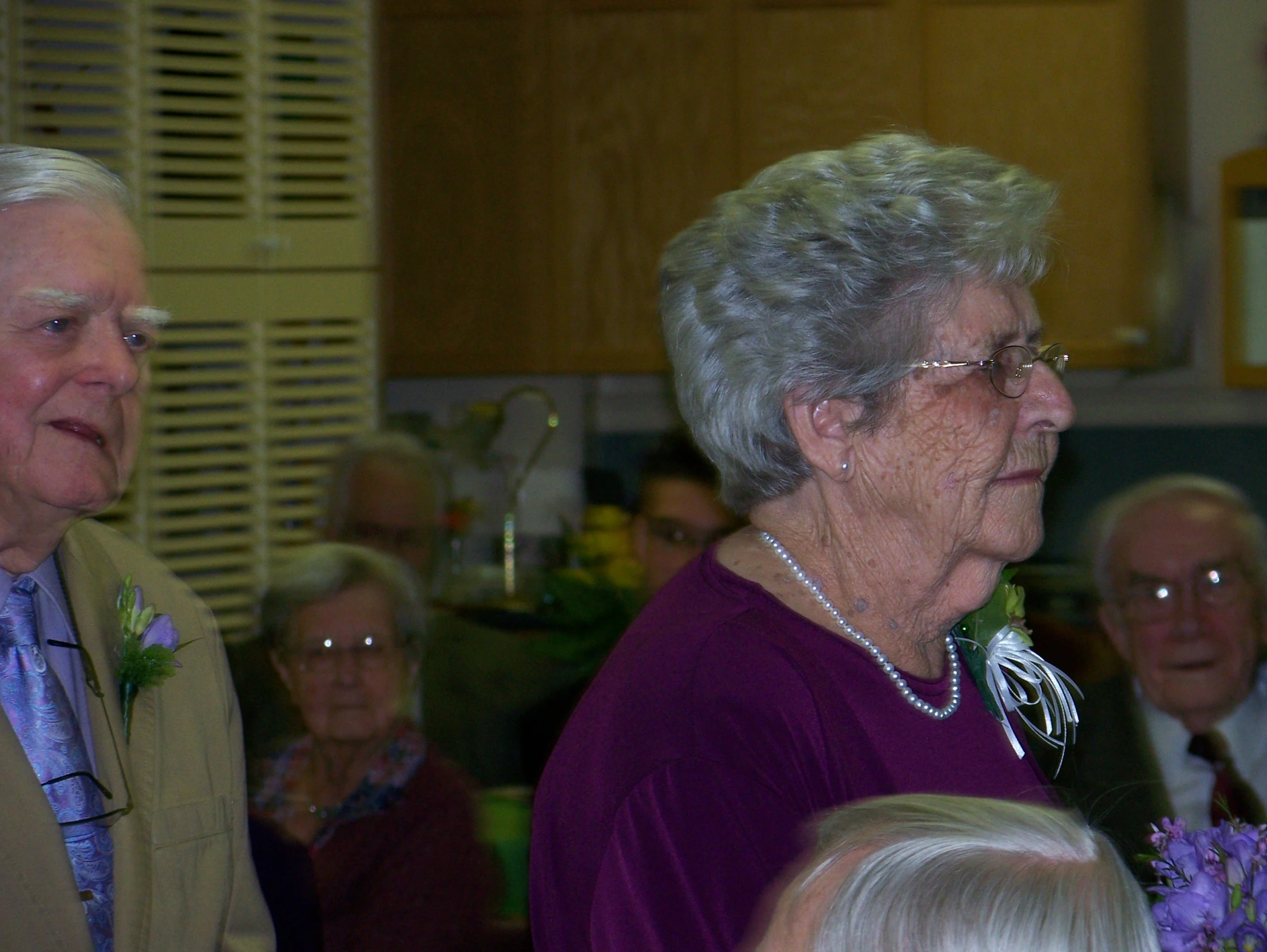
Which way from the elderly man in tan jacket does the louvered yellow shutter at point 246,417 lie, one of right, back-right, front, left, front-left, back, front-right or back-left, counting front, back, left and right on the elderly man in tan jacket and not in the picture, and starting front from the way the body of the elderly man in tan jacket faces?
back-left

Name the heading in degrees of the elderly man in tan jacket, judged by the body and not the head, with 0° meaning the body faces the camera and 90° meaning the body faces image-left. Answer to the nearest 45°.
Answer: approximately 315°

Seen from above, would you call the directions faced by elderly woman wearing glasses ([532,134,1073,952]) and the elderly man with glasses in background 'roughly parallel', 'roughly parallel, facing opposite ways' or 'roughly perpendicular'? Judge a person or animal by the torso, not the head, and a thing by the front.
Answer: roughly perpendicular

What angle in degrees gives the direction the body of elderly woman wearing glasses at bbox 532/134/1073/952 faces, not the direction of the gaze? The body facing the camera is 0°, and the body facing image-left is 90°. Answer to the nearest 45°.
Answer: approximately 270°

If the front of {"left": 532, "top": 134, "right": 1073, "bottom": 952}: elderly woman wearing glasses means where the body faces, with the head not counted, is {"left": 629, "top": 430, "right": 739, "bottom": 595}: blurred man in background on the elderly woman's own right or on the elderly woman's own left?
on the elderly woman's own left

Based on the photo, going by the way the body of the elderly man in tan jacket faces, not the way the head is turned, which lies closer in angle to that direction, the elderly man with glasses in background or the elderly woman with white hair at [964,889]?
the elderly woman with white hair

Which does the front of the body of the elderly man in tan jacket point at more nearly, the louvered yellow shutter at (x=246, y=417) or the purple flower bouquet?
the purple flower bouquet

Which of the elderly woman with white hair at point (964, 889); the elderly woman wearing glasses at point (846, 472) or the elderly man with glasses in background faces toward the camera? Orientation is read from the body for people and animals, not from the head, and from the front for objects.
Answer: the elderly man with glasses in background
